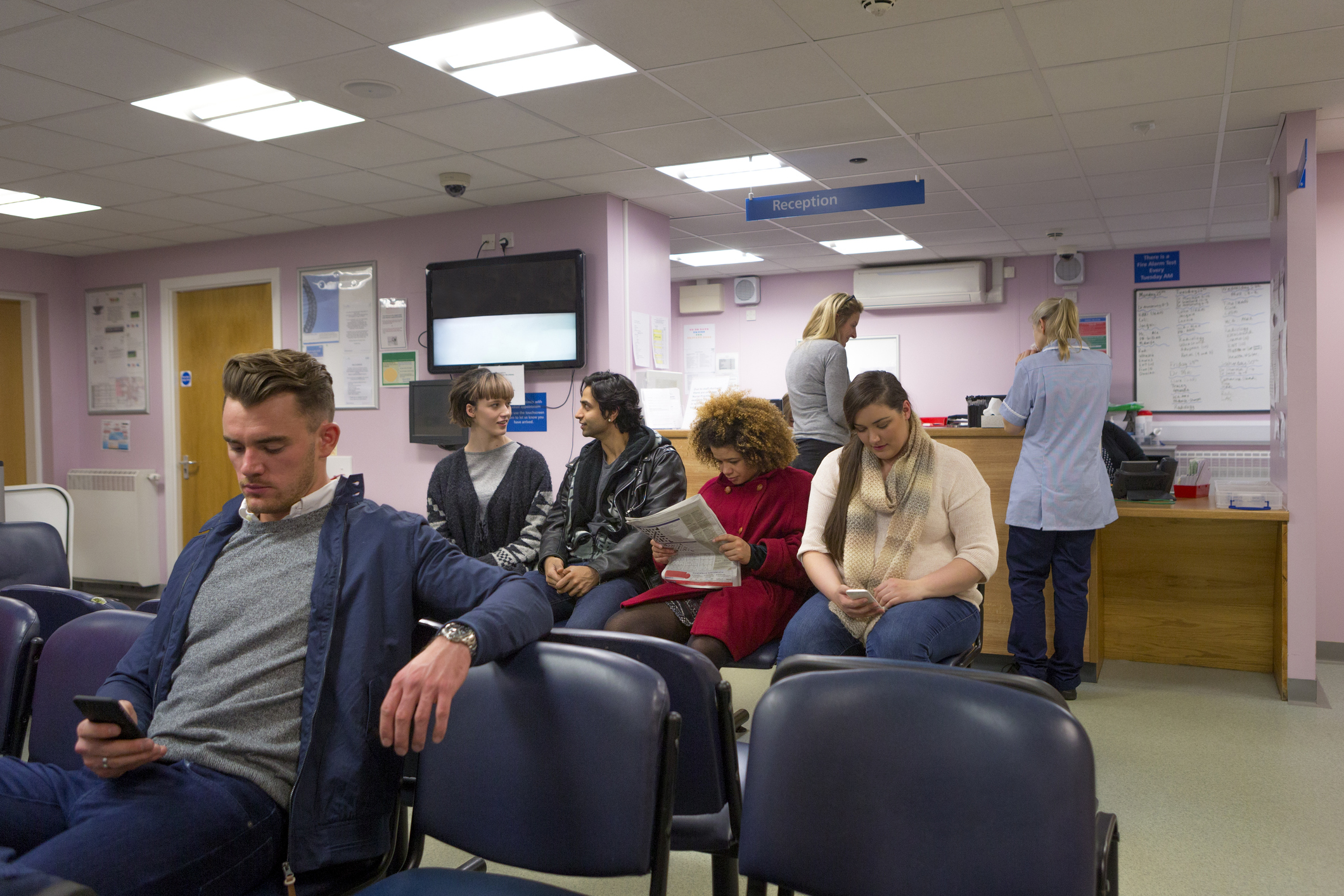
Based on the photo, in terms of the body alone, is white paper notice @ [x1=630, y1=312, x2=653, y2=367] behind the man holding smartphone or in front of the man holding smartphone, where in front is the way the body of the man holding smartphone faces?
behind

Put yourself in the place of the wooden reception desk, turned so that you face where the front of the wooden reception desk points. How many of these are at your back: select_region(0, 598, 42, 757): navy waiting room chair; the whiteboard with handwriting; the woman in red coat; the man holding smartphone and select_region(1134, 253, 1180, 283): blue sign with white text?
2

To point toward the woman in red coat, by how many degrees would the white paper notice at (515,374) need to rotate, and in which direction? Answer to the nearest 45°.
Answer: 0° — it already faces them

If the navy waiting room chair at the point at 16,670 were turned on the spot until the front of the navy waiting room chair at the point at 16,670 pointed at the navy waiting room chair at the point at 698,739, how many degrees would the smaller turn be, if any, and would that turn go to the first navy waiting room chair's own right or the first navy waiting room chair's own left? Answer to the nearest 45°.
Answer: approximately 90° to the first navy waiting room chair's own left

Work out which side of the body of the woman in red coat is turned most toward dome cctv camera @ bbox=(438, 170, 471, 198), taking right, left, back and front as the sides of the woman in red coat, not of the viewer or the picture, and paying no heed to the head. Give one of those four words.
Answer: right

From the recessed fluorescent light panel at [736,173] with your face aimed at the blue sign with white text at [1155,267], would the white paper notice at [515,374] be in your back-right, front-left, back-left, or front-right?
back-left

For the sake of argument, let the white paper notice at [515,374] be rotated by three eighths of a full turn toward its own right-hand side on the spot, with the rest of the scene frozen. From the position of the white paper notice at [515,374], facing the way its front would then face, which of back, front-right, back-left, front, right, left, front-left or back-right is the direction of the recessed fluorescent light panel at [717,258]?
right

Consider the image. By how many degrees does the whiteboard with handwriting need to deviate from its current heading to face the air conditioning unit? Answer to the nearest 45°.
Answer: approximately 90° to its right

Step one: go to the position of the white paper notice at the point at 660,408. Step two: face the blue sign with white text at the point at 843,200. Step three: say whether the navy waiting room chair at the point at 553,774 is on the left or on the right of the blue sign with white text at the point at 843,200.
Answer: right

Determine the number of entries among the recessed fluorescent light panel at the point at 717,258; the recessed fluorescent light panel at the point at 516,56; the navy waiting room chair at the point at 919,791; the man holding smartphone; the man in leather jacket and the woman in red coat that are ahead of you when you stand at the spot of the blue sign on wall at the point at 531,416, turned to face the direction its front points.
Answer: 5

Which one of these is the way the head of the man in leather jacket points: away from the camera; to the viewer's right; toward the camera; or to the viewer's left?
to the viewer's left
